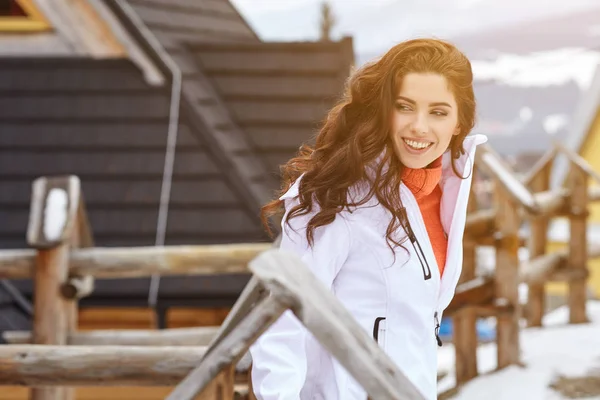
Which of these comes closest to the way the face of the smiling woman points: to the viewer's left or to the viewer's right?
to the viewer's right

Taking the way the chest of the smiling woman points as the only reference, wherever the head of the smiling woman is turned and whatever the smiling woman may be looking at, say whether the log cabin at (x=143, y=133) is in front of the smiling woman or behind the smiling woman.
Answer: behind

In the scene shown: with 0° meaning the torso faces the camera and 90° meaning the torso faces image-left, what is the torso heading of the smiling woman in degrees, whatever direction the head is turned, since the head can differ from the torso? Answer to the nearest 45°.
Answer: approximately 315°

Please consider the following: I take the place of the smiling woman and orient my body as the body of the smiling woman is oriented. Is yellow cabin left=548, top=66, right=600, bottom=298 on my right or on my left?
on my left
